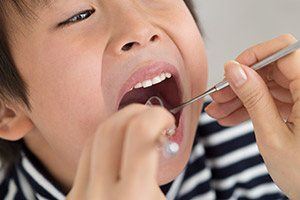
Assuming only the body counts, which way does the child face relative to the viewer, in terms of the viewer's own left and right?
facing the viewer and to the right of the viewer

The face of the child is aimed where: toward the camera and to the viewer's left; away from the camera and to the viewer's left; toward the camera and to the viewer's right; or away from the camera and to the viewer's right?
toward the camera and to the viewer's right
